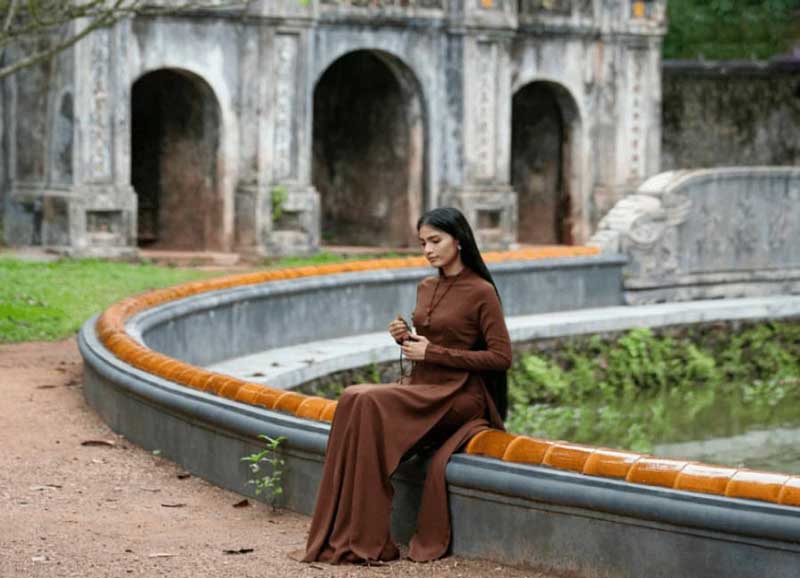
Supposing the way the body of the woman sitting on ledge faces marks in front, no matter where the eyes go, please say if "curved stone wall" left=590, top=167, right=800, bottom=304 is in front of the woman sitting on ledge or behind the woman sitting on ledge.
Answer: behind

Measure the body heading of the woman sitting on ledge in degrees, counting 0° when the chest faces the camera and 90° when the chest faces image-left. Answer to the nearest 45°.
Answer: approximately 45°

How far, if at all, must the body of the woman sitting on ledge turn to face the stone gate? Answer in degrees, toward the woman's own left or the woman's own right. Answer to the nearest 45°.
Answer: approximately 135° to the woman's own right

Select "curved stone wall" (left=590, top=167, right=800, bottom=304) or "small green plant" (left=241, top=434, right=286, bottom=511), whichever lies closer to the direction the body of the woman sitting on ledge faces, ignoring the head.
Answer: the small green plant

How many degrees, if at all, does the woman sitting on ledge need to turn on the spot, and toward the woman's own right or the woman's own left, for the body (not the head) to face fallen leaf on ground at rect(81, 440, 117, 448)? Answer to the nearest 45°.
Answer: approximately 90° to the woman's own right

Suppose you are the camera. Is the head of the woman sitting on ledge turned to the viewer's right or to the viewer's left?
to the viewer's left

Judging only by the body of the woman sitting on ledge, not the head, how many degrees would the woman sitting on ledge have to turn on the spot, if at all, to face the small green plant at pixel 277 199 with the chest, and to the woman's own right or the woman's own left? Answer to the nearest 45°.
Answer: approximately 135° to the woman's own right

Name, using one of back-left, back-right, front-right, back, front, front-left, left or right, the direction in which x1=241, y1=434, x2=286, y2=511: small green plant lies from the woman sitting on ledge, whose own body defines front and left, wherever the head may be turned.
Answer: right
